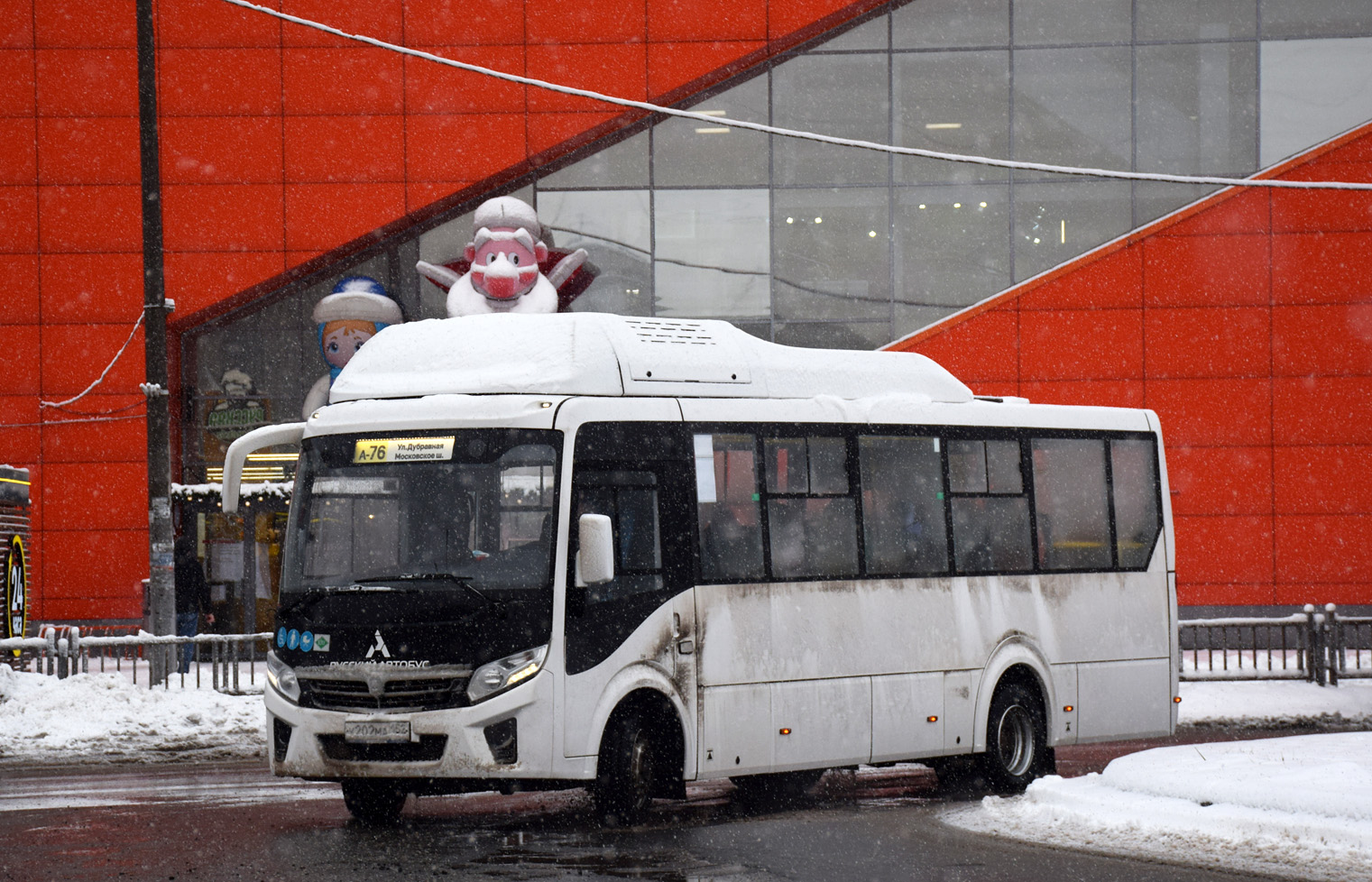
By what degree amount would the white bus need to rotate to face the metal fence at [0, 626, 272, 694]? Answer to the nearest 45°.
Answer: approximately 90° to its right

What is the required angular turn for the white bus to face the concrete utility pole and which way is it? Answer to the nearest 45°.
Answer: approximately 90° to its right

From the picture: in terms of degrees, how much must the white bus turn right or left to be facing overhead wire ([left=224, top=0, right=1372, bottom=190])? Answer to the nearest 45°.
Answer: approximately 135° to its right

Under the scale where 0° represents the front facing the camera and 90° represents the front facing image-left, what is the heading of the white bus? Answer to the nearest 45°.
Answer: approximately 45°

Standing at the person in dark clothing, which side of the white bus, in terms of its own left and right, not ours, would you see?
right

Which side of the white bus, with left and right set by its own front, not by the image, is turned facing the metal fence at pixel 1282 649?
back

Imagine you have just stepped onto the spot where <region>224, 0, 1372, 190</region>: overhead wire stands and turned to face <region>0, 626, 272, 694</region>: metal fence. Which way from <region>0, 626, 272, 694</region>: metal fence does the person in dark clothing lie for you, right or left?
right
